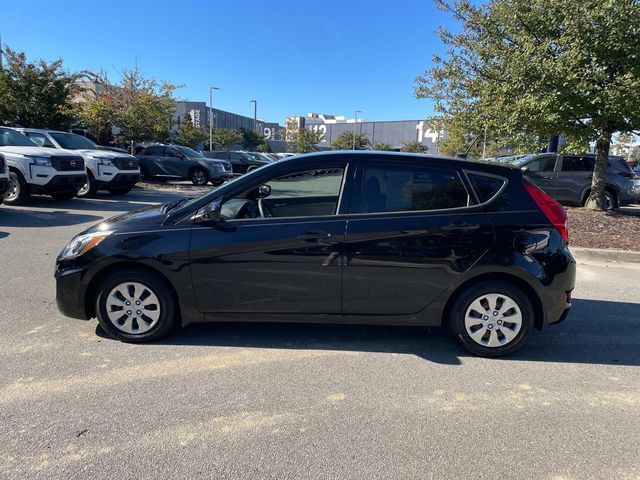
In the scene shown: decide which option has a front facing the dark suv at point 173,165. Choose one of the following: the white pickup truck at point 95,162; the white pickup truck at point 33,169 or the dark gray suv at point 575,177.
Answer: the dark gray suv

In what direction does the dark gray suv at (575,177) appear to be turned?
to the viewer's left

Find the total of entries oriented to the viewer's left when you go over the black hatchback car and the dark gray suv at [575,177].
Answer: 2

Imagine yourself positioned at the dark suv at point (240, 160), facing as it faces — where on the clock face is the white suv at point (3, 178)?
The white suv is roughly at 2 o'clock from the dark suv.

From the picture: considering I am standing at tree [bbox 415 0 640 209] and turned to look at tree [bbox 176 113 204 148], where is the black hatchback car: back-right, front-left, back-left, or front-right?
back-left

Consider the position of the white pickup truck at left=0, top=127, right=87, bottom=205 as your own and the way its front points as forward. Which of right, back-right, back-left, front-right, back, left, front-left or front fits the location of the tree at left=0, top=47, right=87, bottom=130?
back-left

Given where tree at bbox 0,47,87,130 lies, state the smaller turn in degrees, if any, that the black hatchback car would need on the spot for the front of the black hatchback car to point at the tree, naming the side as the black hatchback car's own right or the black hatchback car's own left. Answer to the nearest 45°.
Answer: approximately 45° to the black hatchback car's own right

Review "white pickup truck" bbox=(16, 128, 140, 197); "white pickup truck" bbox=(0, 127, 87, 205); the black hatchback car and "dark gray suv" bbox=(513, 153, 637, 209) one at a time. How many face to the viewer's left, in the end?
2

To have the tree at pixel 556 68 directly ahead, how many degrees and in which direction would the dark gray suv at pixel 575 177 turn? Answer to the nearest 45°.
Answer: approximately 90° to its left

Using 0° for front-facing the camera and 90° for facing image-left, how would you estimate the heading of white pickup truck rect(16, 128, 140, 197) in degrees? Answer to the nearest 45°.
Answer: approximately 315°

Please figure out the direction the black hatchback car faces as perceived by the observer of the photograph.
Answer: facing to the left of the viewer

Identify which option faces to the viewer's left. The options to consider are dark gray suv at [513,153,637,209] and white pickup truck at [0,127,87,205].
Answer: the dark gray suv
